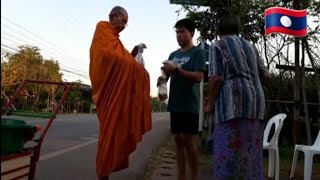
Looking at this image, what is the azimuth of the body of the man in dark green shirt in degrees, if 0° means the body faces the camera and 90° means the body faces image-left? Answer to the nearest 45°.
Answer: approximately 45°

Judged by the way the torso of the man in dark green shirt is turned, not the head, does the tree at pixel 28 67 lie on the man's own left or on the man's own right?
on the man's own right
